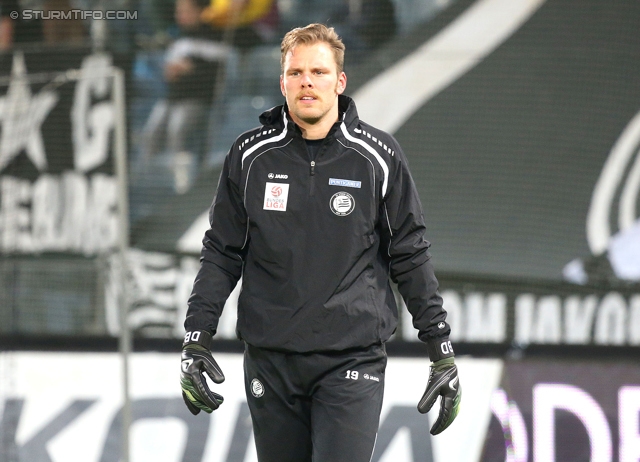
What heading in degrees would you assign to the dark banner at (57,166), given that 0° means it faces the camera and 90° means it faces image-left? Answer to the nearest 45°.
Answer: approximately 0°

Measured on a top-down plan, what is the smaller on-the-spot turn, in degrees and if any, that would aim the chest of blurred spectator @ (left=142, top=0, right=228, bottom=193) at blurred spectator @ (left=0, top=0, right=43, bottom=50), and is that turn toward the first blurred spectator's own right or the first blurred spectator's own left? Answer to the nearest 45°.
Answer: approximately 45° to the first blurred spectator's own right

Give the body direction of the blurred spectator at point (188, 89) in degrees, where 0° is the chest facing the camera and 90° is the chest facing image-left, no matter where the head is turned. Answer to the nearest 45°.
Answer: approximately 45°

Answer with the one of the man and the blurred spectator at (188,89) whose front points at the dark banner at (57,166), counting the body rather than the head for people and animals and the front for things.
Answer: the blurred spectator

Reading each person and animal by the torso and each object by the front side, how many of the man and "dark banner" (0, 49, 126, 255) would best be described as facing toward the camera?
2
